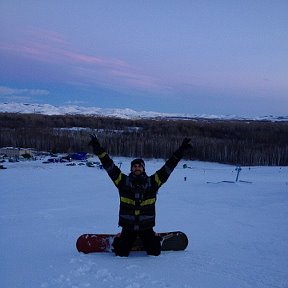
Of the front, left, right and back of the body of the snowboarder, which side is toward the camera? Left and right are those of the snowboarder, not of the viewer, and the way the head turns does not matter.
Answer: front
